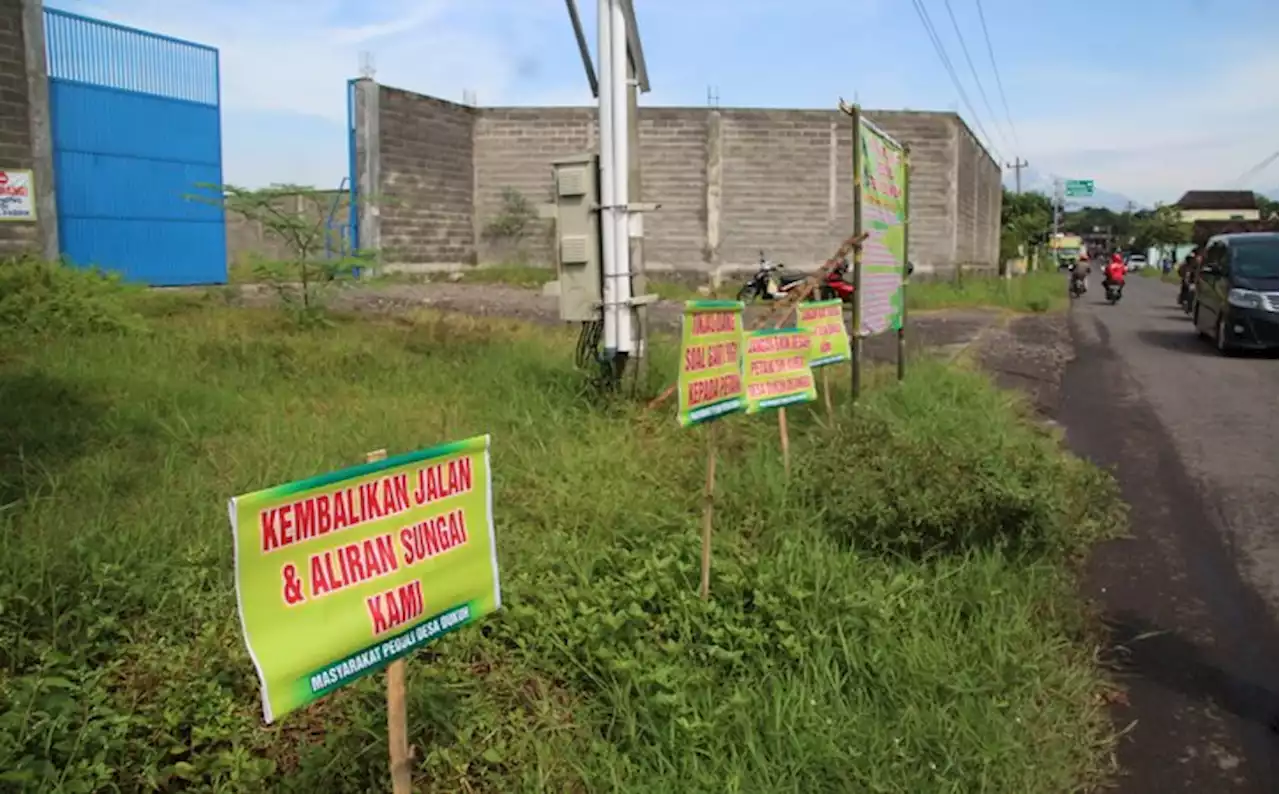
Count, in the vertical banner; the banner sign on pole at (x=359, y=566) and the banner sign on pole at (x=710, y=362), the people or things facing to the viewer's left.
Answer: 0

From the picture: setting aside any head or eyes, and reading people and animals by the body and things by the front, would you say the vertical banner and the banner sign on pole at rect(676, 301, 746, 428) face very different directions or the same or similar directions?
same or similar directions

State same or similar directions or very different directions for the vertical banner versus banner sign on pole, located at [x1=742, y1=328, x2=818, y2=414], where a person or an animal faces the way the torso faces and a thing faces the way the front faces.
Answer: same or similar directions

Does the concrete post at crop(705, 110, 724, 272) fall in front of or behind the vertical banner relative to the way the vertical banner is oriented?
behind

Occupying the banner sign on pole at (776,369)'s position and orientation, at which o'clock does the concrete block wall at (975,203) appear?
The concrete block wall is roughly at 8 o'clock from the banner sign on pole.

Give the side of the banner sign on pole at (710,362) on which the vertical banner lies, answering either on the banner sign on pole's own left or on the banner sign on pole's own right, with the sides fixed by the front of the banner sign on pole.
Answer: on the banner sign on pole's own left

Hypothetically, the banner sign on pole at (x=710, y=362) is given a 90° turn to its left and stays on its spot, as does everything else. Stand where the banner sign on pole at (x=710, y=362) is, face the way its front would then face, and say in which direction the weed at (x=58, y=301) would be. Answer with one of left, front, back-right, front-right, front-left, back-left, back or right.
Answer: left

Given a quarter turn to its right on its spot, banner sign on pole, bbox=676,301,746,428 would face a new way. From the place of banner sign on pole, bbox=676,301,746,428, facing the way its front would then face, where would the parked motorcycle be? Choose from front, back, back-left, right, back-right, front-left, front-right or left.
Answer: back-right

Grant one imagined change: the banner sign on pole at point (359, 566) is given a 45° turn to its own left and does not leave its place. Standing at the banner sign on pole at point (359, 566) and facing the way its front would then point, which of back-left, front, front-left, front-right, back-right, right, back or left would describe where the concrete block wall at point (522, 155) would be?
left

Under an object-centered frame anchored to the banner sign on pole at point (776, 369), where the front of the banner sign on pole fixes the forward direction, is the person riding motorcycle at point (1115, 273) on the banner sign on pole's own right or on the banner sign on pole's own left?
on the banner sign on pole's own left

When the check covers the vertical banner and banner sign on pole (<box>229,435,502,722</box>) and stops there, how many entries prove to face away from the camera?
0

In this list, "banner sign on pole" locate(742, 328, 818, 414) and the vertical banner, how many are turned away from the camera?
0

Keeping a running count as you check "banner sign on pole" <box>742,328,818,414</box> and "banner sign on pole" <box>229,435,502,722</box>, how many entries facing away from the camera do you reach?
0
